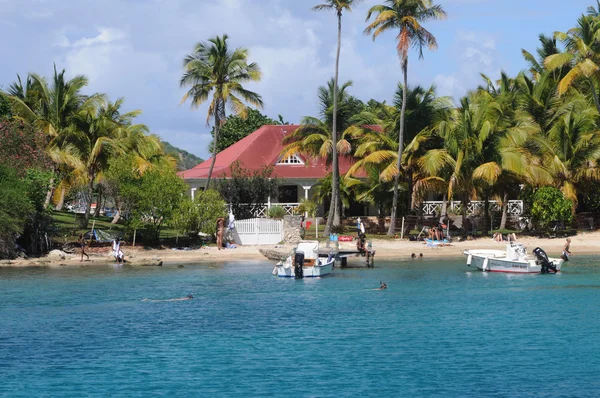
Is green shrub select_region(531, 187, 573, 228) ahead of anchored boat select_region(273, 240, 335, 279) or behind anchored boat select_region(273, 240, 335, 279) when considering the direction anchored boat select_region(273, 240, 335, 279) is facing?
ahead

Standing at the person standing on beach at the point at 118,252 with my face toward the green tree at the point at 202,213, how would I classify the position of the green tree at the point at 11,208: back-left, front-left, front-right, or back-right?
back-left

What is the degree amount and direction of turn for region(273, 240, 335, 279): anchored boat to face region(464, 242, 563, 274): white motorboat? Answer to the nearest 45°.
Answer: approximately 45° to its right

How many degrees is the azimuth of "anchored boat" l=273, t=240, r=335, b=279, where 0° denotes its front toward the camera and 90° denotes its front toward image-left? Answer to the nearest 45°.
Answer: approximately 225°

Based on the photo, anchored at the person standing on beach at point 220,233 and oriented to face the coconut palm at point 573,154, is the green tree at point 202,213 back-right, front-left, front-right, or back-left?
back-left

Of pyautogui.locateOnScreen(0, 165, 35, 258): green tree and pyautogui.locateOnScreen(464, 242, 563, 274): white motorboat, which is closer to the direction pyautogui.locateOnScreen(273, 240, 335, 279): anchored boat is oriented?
the white motorboat

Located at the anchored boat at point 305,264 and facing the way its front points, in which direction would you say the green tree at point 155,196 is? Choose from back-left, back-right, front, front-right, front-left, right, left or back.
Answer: left

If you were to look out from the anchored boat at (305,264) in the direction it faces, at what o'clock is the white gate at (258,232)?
The white gate is roughly at 10 o'clock from the anchored boat.

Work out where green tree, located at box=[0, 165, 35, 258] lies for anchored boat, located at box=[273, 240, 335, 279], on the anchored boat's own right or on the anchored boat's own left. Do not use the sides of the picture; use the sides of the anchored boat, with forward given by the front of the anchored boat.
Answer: on the anchored boat's own left

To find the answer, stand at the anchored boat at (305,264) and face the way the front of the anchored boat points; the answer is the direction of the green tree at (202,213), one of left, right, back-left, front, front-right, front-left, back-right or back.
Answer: left

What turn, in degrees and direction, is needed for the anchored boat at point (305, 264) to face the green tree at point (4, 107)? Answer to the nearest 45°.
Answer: approximately 90° to its left

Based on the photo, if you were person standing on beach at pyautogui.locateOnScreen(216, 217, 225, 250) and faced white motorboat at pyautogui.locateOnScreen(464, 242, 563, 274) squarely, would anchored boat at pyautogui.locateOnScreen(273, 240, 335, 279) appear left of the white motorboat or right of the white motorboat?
right

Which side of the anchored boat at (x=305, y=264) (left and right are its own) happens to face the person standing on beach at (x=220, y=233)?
left
